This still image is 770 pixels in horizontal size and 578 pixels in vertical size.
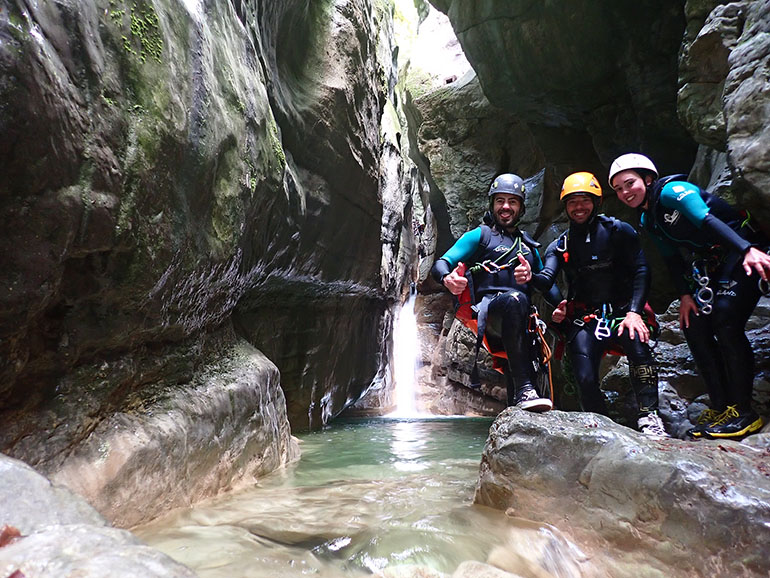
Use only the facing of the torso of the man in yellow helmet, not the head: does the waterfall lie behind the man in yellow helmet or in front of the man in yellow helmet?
behind

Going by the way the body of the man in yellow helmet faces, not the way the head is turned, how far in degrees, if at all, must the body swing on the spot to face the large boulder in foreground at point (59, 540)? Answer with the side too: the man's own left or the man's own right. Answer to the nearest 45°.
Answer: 0° — they already face it

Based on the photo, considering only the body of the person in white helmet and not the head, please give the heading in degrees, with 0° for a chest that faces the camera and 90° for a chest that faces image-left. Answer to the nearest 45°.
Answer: approximately 45°

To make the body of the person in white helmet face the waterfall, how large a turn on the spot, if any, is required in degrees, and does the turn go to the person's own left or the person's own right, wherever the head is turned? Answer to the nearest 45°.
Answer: approximately 90° to the person's own right
